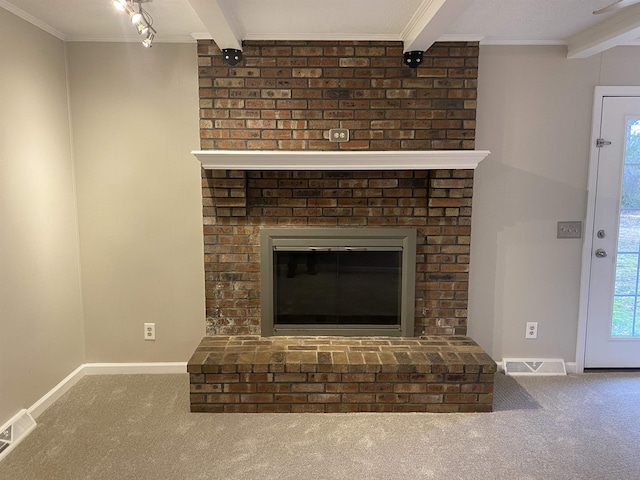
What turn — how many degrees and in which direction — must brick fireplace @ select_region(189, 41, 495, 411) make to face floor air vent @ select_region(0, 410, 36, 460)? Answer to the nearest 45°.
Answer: approximately 90° to its right

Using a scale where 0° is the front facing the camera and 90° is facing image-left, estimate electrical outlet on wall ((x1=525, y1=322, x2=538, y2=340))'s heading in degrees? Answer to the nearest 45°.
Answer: approximately 0°

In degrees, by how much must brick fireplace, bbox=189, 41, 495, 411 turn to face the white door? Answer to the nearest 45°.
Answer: approximately 90° to its left

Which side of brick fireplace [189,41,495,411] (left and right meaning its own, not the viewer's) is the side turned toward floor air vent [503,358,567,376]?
left
